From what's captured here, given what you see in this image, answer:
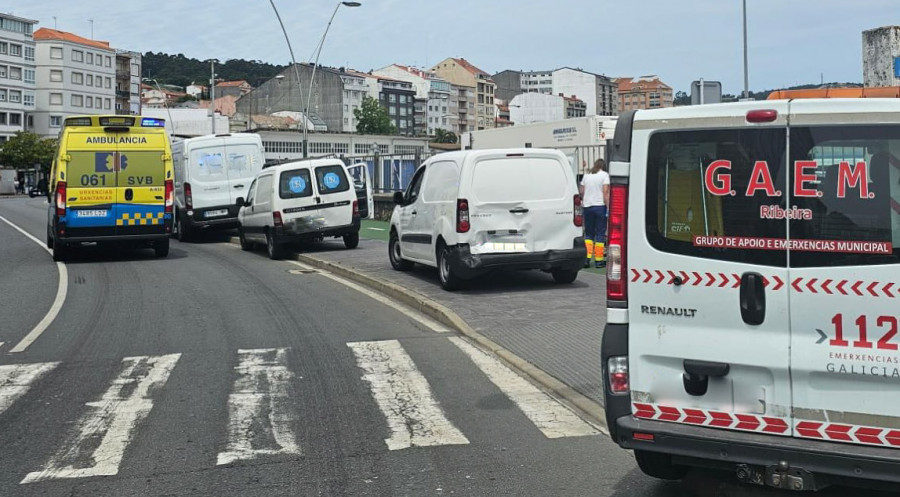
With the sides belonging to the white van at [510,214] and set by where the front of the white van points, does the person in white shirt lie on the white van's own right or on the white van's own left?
on the white van's own right

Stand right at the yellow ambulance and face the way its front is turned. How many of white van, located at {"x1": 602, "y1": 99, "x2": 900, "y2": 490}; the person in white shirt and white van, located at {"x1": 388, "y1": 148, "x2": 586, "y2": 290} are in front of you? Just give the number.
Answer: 0

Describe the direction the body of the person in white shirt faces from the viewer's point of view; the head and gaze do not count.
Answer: away from the camera

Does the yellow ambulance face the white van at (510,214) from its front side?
no

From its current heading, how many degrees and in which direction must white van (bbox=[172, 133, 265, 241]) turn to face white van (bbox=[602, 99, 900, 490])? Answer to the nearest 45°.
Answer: approximately 180°

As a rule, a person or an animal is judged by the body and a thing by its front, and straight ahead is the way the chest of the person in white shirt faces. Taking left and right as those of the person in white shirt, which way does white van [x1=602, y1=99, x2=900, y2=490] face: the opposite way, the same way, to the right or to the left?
the same way

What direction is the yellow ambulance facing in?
away from the camera

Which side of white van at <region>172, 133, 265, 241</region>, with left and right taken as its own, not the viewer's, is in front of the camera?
back

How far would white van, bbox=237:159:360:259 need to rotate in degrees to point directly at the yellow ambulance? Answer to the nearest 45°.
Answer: approximately 45° to its left

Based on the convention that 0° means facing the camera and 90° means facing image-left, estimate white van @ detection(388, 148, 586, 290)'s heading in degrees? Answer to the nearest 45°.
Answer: approximately 135°

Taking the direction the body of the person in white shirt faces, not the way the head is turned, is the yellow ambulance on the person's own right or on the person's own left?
on the person's own left

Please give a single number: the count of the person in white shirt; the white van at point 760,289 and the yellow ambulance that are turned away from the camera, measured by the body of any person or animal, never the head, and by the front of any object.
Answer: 3

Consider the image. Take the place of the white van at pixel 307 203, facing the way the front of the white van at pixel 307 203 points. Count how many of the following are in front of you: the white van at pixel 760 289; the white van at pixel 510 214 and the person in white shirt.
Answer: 0

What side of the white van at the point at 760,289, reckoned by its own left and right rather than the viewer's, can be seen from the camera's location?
back

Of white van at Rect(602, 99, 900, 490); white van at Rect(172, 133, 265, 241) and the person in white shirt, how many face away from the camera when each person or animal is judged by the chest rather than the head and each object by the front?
3

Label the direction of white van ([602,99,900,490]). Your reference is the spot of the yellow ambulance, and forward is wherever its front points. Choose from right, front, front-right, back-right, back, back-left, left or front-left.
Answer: back

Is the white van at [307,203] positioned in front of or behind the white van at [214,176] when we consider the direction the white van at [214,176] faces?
behind
